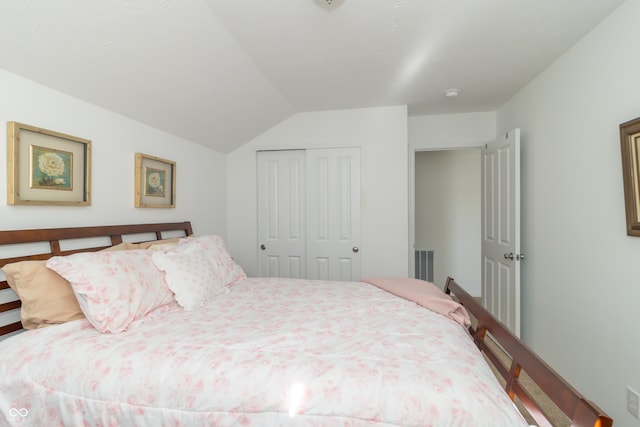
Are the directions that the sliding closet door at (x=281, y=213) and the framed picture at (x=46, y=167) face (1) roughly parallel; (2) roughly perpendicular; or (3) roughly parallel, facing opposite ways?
roughly perpendicular

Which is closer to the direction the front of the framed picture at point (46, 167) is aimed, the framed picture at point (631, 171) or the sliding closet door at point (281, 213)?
the framed picture

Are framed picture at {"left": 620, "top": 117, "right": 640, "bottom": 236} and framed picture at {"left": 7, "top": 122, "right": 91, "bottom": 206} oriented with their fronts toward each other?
yes

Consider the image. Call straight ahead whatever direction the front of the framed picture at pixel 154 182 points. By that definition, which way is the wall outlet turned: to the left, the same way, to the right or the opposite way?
the opposite way

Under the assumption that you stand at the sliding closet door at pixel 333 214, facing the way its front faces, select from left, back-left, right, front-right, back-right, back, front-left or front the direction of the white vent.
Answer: back-left

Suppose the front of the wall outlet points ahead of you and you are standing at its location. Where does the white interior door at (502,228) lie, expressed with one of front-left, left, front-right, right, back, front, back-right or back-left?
right

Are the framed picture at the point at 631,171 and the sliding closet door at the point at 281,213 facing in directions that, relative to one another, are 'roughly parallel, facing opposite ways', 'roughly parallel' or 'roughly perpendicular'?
roughly perpendicular

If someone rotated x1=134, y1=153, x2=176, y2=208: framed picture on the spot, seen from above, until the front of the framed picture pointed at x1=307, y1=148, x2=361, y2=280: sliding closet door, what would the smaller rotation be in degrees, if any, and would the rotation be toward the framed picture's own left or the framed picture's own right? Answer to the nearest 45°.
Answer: approximately 45° to the framed picture's own left

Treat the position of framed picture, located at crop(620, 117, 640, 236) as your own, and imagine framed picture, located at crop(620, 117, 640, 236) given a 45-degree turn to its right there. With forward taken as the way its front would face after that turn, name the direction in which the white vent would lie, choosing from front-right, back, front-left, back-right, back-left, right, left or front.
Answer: front-right

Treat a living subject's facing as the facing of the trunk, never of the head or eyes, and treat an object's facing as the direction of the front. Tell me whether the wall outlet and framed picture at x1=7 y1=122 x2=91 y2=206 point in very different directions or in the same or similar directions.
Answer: very different directions

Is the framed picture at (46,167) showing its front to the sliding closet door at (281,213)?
no

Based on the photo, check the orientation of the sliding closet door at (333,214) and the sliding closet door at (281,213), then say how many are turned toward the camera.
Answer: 2

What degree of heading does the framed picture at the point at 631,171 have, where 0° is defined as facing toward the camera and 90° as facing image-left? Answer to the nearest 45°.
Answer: approximately 45°

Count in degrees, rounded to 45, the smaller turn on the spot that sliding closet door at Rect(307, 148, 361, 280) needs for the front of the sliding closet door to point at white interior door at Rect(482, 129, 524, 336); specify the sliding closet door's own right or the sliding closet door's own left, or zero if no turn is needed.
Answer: approximately 90° to the sliding closet door's own left

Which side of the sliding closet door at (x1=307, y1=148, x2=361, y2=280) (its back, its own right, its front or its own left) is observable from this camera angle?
front

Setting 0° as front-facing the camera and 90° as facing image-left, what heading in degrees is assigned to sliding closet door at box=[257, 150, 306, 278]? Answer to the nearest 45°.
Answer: approximately 0°

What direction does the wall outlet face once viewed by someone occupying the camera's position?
facing the viewer and to the left of the viewer

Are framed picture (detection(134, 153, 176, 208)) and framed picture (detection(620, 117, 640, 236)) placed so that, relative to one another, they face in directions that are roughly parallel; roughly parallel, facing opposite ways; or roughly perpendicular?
roughly parallel, facing opposite ways

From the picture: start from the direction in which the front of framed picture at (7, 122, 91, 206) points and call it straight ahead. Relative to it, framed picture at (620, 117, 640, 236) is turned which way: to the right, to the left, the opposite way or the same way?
the opposite way
